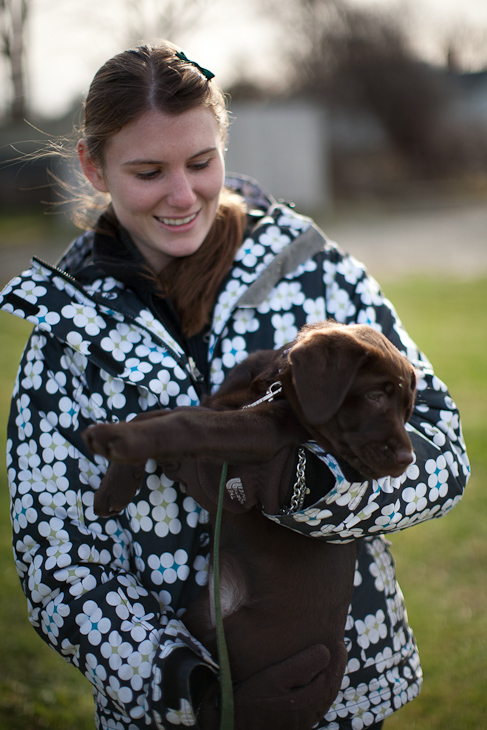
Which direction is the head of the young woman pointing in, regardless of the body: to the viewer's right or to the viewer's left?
to the viewer's right

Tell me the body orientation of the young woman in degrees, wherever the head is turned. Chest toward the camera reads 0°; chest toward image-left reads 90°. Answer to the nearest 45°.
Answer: approximately 0°

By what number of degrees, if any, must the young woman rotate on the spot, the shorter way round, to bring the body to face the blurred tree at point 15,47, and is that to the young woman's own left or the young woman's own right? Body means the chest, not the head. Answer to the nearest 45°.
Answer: approximately 180°

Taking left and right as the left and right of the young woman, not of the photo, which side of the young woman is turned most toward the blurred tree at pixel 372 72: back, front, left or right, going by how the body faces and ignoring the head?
back
